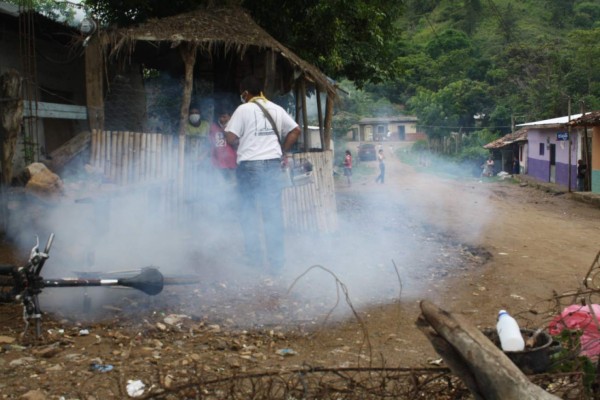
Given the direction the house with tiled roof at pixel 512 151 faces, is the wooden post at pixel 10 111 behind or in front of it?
in front

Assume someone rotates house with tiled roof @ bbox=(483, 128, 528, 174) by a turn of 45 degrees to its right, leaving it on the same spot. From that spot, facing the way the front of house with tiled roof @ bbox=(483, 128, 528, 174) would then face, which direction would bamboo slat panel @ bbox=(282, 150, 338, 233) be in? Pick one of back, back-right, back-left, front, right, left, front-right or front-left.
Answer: left

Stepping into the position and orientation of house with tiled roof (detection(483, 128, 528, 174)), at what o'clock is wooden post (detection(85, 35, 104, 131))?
The wooden post is roughly at 11 o'clock from the house with tiled roof.

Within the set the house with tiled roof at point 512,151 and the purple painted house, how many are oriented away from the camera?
0

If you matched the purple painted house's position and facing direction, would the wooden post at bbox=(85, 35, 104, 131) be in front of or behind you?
in front

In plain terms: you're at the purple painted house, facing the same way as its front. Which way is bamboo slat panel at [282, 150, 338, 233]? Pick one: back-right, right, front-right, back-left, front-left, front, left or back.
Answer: front-left

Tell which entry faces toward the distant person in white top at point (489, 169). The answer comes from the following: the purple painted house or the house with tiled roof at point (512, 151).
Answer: the house with tiled roof

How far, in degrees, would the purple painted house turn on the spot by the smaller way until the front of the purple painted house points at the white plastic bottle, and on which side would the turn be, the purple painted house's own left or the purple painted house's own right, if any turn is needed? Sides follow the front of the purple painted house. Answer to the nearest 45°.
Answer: approximately 45° to the purple painted house's own left

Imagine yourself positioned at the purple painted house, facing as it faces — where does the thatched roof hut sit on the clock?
The thatched roof hut is roughly at 11 o'clock from the purple painted house.

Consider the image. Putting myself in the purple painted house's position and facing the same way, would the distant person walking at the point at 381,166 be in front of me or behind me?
in front

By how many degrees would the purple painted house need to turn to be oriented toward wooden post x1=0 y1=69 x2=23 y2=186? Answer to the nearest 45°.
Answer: approximately 45° to its left

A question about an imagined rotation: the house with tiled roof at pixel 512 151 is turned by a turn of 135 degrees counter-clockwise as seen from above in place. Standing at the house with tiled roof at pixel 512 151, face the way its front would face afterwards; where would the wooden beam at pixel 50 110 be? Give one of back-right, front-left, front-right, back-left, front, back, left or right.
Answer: right

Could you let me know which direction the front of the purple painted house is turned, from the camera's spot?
facing the viewer and to the left of the viewer

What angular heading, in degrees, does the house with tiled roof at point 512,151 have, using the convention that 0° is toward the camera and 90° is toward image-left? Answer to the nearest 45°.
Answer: approximately 45°

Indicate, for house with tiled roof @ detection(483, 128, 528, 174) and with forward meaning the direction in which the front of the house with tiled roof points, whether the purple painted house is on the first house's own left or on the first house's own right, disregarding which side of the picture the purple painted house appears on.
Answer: on the first house's own left

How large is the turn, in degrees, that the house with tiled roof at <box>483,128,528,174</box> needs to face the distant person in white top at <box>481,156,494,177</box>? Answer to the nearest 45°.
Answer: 0° — it already faces them

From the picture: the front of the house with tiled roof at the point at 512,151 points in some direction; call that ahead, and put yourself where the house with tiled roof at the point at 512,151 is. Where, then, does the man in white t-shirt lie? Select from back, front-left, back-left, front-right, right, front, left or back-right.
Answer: front-left
